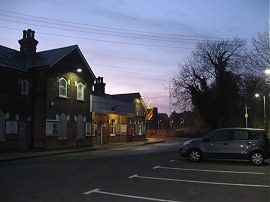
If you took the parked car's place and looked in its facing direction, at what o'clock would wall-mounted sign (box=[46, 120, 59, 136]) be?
The wall-mounted sign is roughly at 1 o'clock from the parked car.

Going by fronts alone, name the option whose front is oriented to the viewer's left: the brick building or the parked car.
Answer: the parked car

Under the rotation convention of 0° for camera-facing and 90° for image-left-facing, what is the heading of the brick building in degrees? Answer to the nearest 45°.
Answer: approximately 315°

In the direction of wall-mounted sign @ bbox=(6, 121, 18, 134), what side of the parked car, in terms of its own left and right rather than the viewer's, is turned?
front

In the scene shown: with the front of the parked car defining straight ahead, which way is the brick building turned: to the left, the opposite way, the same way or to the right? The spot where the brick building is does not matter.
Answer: the opposite way

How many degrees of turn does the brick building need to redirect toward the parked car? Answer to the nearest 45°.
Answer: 0° — it already faces it

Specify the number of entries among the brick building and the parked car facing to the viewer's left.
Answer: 1

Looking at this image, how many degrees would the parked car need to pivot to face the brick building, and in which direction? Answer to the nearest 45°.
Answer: approximately 45° to its right

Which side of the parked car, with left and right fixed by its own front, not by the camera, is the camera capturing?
left
